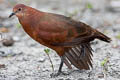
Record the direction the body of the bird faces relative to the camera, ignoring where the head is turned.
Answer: to the viewer's left
